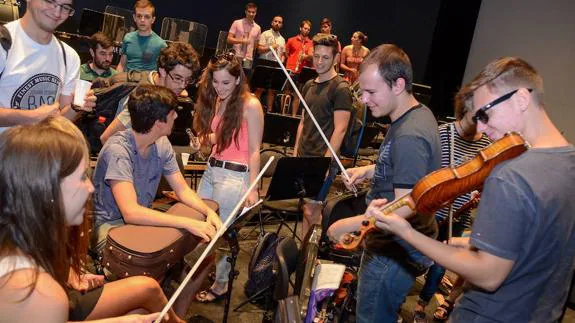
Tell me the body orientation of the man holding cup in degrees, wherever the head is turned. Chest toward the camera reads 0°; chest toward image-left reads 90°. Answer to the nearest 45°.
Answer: approximately 315°

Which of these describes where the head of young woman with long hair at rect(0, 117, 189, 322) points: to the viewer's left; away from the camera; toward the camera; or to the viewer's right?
to the viewer's right

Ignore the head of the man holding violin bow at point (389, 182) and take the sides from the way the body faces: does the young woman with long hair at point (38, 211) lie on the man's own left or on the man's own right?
on the man's own left

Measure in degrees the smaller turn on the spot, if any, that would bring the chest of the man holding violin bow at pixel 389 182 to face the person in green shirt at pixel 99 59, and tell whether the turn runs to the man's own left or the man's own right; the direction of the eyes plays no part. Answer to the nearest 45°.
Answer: approximately 45° to the man's own right

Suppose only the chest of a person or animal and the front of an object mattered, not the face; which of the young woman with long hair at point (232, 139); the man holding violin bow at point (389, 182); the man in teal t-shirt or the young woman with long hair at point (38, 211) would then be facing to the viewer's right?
the young woman with long hair at point (38, 211)

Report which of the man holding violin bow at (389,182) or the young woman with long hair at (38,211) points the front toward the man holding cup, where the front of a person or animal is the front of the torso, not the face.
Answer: the man holding violin bow

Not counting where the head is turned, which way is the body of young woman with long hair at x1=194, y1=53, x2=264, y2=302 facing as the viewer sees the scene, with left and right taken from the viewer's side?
facing the viewer and to the left of the viewer

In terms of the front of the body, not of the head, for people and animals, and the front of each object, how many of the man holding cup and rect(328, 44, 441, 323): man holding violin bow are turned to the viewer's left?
1

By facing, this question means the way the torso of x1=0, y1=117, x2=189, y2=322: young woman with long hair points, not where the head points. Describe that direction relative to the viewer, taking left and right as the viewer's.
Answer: facing to the right of the viewer

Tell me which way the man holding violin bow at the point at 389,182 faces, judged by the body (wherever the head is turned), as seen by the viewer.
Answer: to the viewer's left
